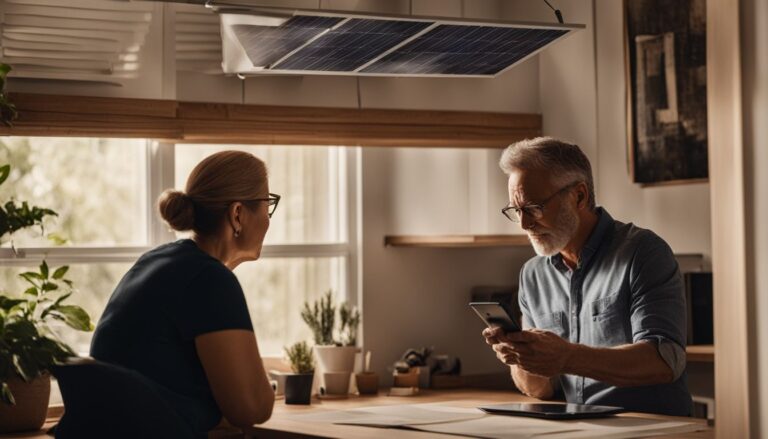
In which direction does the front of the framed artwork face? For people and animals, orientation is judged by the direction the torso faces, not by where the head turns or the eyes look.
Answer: toward the camera

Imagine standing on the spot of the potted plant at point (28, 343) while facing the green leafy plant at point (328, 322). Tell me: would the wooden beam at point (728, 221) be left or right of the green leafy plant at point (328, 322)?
right

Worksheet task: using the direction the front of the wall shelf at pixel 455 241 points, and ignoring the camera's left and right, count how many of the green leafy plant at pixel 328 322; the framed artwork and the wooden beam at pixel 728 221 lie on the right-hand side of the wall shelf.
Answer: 1

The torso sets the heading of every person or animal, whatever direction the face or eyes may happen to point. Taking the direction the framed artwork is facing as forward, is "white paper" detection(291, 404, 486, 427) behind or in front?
in front

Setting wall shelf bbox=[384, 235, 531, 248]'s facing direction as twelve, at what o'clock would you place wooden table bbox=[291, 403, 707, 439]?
The wooden table is roughly at 12 o'clock from the wall shelf.

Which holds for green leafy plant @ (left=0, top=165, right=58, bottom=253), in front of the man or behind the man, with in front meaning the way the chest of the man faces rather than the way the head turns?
in front

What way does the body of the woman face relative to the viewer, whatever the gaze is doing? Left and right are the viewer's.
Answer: facing away from the viewer and to the right of the viewer

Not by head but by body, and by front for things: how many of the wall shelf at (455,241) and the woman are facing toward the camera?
1

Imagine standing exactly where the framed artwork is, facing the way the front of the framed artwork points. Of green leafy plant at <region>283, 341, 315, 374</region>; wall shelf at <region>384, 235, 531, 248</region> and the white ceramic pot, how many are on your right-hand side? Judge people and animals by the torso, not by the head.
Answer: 3

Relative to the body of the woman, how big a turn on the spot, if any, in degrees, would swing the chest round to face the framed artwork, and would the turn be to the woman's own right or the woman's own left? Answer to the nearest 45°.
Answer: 0° — they already face it

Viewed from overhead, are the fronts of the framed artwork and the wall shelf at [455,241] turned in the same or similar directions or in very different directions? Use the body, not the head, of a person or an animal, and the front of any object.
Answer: same or similar directions

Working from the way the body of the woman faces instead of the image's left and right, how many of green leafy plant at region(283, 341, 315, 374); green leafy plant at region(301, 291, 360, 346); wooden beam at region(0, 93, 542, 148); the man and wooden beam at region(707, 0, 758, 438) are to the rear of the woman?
0

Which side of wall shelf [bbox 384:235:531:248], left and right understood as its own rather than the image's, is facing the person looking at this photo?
front

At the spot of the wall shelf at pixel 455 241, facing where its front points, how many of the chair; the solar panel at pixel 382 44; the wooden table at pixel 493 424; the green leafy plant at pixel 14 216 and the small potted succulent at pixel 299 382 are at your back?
0

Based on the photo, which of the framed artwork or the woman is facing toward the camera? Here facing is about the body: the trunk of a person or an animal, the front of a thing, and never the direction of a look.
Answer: the framed artwork

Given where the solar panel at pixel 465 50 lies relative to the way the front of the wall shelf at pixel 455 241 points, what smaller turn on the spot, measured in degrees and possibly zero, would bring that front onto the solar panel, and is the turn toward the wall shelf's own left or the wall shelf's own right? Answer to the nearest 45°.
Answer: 0° — it already faces it

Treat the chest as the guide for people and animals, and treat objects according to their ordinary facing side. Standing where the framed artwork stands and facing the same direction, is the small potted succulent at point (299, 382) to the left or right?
on its right

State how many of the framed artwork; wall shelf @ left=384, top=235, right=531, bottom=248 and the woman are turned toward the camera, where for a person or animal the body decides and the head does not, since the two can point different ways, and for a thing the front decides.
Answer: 2

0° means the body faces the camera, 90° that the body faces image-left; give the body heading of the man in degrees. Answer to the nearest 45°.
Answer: approximately 45°

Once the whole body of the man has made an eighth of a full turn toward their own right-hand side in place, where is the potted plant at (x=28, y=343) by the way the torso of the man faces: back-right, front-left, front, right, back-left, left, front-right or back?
front

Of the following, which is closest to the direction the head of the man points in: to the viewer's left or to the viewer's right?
to the viewer's left
